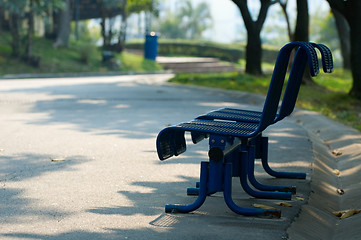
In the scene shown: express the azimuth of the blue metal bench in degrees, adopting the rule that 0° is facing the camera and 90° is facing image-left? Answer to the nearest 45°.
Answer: approximately 90°

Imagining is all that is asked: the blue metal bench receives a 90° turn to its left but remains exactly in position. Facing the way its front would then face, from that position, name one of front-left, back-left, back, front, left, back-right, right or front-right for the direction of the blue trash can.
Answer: back

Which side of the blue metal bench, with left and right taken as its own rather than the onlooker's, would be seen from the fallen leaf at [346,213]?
back

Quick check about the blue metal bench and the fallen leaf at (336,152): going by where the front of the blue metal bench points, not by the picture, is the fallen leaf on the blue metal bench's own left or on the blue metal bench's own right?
on the blue metal bench's own right

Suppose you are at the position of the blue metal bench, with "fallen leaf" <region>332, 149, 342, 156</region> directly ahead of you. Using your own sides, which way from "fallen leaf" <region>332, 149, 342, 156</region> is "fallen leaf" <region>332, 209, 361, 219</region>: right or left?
right
